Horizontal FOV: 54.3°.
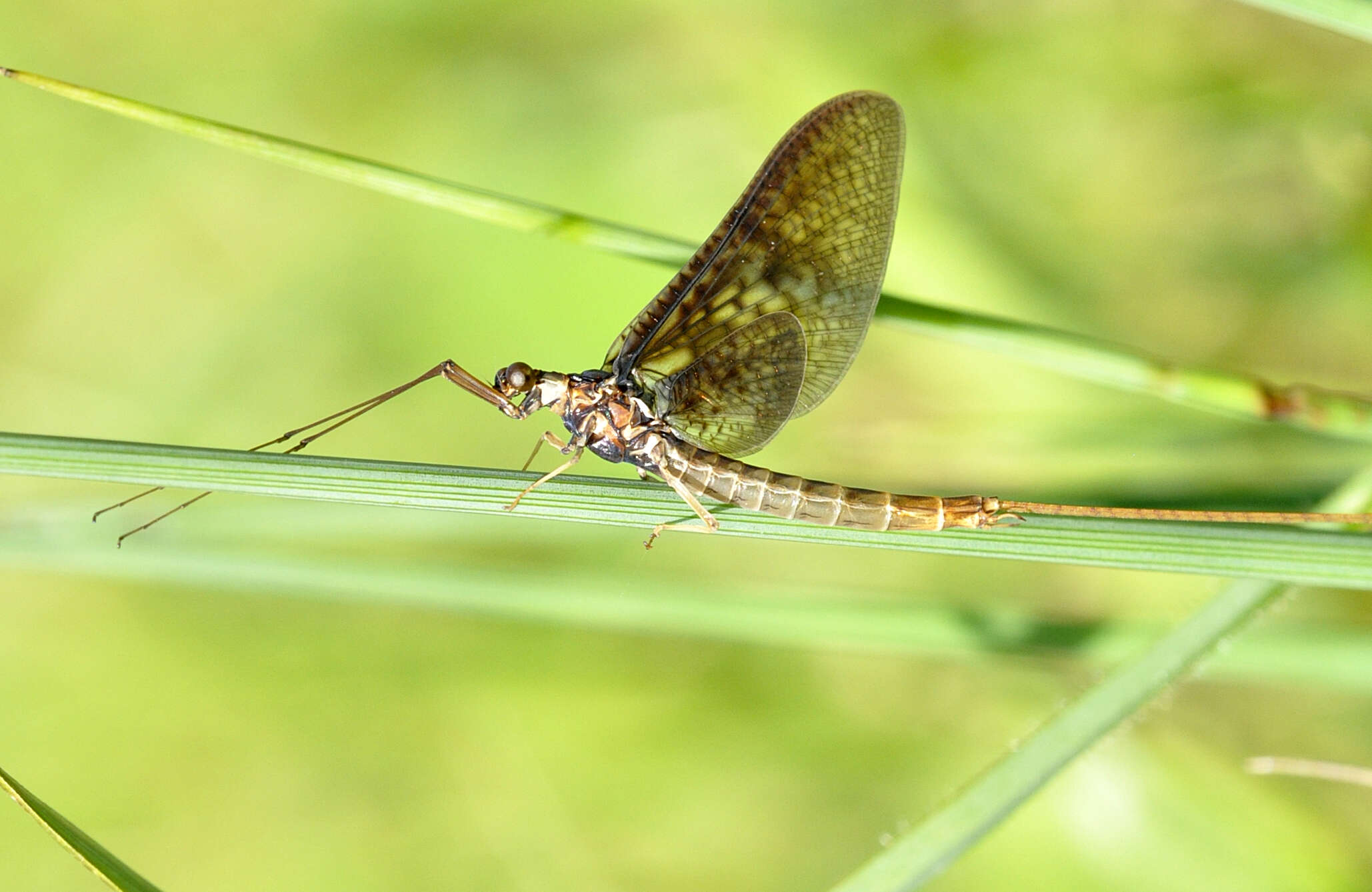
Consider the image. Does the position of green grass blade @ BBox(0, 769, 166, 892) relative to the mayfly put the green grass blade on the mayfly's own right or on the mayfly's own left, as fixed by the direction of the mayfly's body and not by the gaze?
on the mayfly's own left

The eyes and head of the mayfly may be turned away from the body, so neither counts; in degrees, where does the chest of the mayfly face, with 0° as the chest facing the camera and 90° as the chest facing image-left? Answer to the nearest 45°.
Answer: approximately 90°

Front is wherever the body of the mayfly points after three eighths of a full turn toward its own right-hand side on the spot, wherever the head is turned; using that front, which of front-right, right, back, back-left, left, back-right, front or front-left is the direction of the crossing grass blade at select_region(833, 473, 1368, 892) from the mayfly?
right
